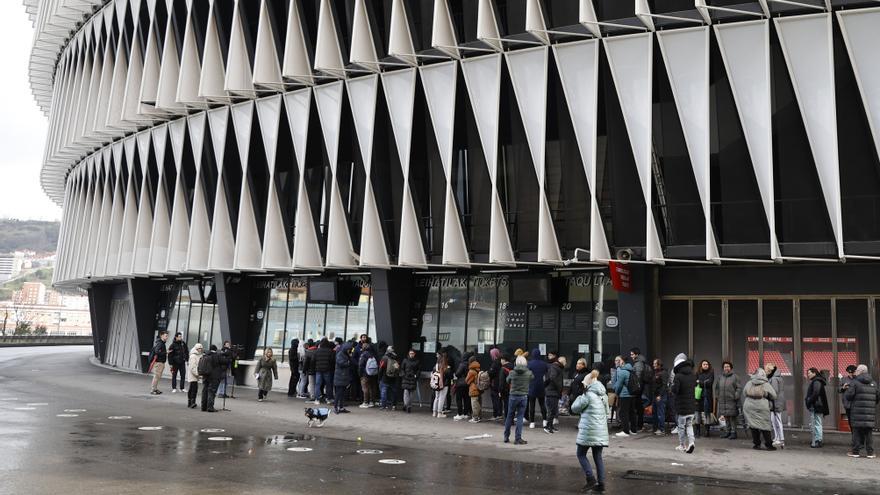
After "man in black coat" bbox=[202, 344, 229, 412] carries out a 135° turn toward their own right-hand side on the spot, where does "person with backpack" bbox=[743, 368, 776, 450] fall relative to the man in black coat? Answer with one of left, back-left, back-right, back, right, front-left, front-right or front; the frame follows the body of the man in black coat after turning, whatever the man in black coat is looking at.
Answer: left

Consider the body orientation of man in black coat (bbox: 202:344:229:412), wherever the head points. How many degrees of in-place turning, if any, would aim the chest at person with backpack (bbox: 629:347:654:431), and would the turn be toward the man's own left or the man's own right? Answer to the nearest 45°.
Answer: approximately 45° to the man's own right

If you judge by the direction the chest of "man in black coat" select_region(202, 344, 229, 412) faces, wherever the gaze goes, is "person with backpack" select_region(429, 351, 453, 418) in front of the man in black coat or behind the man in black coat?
in front

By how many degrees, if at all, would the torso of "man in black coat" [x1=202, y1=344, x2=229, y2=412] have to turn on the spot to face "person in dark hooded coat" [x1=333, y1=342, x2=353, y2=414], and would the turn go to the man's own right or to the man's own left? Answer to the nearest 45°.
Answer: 0° — they already face them

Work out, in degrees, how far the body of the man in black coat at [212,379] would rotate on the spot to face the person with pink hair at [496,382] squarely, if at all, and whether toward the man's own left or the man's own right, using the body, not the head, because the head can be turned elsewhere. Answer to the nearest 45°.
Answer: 0° — they already face them

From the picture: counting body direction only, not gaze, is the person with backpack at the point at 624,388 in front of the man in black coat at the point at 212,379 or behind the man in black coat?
in front

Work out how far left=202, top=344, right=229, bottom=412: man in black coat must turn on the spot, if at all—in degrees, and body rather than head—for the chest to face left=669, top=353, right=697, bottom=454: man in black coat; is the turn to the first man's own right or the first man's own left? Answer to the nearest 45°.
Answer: approximately 45° to the first man's own right

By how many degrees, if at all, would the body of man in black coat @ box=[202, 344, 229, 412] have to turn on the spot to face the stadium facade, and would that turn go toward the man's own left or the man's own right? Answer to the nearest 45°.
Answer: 0° — they already face it

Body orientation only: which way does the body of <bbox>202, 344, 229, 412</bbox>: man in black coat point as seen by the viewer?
to the viewer's right
